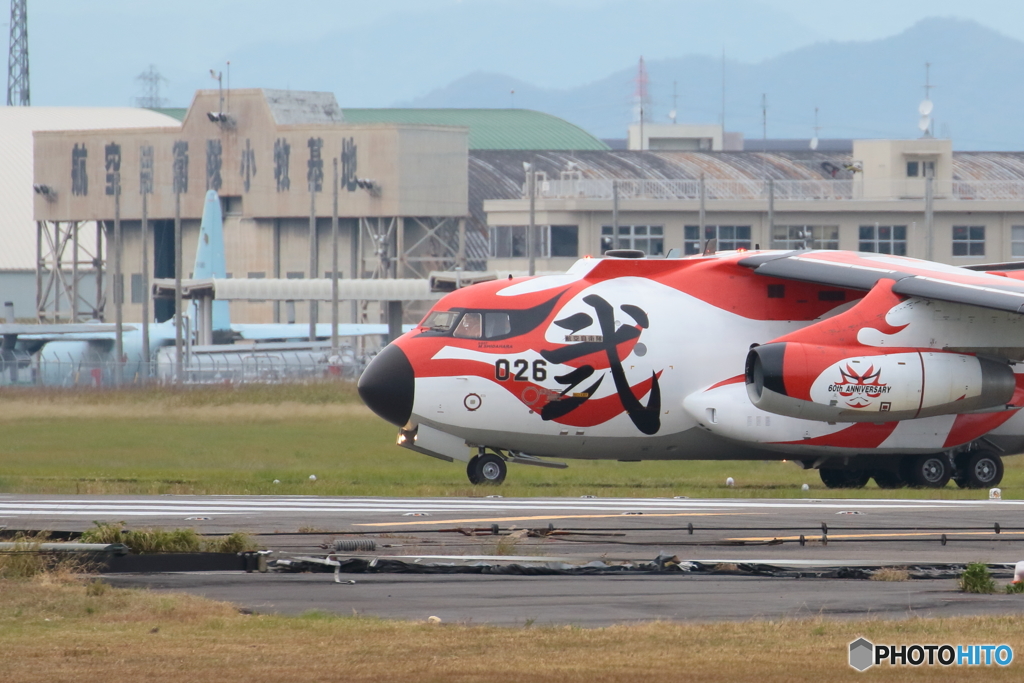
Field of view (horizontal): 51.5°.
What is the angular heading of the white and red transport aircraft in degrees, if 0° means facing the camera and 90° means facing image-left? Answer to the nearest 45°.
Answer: approximately 90°
